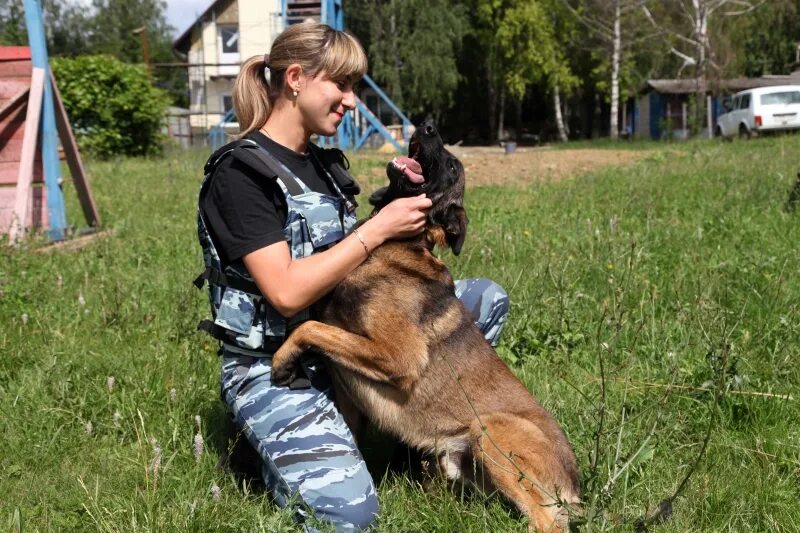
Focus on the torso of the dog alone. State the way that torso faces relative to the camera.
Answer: to the viewer's left

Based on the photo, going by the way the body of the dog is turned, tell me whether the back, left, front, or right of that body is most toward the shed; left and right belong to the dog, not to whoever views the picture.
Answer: right

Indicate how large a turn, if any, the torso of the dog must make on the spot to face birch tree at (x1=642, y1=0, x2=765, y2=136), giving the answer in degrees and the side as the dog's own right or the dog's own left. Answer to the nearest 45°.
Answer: approximately 90° to the dog's own right
